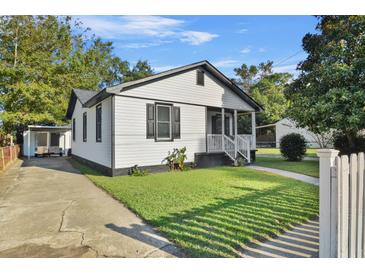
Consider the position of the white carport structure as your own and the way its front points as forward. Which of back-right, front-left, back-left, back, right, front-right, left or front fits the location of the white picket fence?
front

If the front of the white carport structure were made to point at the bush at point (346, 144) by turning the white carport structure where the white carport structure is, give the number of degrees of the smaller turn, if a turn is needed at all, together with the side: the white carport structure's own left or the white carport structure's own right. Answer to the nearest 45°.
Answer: approximately 45° to the white carport structure's own left

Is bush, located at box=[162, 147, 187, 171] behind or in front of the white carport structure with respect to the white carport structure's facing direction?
in front

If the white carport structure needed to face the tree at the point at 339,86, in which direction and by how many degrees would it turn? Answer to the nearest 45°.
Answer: approximately 45° to its left

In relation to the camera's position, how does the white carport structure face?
facing the viewer

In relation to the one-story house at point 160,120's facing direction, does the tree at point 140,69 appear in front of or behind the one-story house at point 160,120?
behind

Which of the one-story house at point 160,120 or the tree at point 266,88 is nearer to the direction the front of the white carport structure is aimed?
the one-story house

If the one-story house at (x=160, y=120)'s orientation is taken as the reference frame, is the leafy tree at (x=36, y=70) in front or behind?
behind

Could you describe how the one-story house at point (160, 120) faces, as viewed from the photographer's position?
facing the viewer and to the right of the viewer
